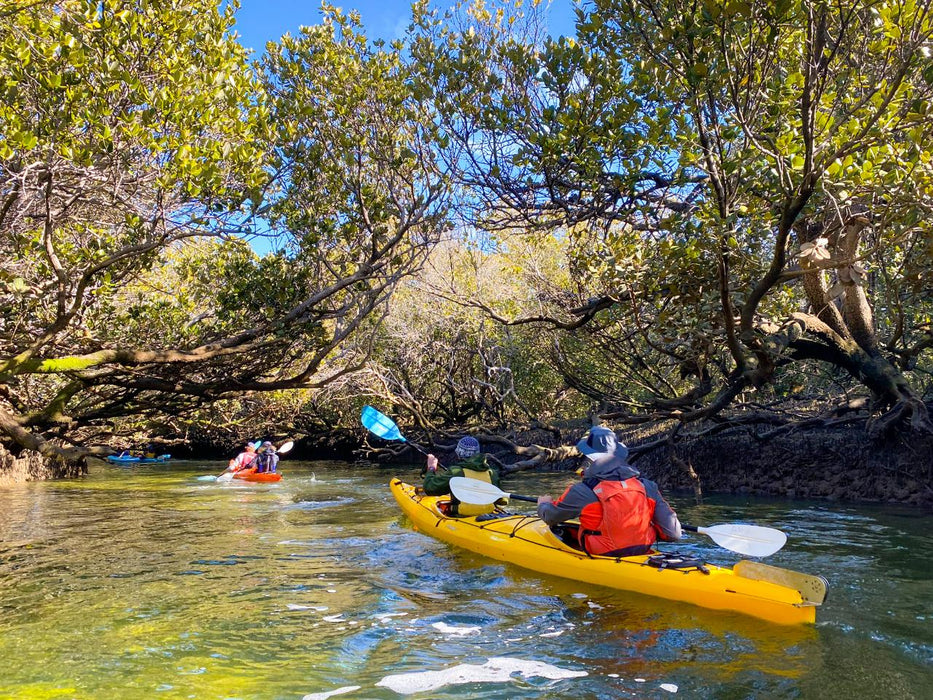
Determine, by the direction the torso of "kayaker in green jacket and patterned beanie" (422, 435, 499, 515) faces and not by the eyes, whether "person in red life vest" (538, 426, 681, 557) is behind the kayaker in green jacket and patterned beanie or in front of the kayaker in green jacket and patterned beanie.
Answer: behind

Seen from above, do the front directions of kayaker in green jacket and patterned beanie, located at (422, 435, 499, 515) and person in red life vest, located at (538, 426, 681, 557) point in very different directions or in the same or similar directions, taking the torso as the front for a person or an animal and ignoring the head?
same or similar directions

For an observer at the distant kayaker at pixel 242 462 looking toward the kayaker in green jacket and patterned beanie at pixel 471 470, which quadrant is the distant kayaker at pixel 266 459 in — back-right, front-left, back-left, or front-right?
front-left

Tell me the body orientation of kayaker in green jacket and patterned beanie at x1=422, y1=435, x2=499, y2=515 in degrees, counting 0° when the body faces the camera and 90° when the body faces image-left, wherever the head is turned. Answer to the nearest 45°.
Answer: approximately 135°

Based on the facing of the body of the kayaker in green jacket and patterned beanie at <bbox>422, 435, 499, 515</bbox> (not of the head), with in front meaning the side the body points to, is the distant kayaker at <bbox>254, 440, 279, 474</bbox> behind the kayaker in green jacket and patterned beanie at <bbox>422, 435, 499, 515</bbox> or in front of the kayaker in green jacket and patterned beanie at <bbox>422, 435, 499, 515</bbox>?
in front

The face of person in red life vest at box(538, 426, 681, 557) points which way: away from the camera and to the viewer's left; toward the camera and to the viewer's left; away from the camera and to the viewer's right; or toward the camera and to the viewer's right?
away from the camera and to the viewer's left

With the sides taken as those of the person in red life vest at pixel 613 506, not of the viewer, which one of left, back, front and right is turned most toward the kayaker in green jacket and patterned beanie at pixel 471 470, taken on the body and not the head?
front

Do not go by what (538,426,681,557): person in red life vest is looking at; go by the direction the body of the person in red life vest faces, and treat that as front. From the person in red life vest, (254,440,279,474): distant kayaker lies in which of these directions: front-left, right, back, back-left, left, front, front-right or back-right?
front

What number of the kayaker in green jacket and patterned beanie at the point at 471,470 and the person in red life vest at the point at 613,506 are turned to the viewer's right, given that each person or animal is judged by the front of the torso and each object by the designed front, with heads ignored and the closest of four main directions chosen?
0

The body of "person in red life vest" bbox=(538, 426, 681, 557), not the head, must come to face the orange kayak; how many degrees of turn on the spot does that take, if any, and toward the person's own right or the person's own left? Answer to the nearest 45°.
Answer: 0° — they already face it

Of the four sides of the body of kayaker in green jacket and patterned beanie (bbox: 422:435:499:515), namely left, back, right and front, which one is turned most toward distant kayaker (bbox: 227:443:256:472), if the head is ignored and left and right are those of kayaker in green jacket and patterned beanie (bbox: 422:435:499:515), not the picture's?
front

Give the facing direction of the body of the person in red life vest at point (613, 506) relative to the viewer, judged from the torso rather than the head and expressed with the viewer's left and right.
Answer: facing away from the viewer and to the left of the viewer
